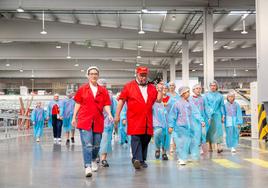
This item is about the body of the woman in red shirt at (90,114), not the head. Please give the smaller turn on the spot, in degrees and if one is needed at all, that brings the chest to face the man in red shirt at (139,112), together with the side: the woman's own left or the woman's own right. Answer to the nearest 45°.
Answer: approximately 135° to the woman's own left

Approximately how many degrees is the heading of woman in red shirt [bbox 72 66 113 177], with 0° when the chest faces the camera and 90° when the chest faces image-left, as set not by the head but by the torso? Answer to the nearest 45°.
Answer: approximately 0°

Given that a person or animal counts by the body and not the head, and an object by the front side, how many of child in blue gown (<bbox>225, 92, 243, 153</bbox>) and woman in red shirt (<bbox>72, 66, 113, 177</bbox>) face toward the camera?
2

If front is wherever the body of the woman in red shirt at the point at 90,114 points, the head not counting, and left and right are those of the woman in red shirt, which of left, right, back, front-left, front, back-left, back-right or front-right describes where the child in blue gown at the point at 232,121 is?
back-left

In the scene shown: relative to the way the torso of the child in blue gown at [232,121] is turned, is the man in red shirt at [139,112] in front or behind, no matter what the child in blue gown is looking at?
in front

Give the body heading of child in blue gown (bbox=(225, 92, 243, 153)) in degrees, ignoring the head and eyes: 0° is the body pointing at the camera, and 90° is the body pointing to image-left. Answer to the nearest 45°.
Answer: approximately 0°
